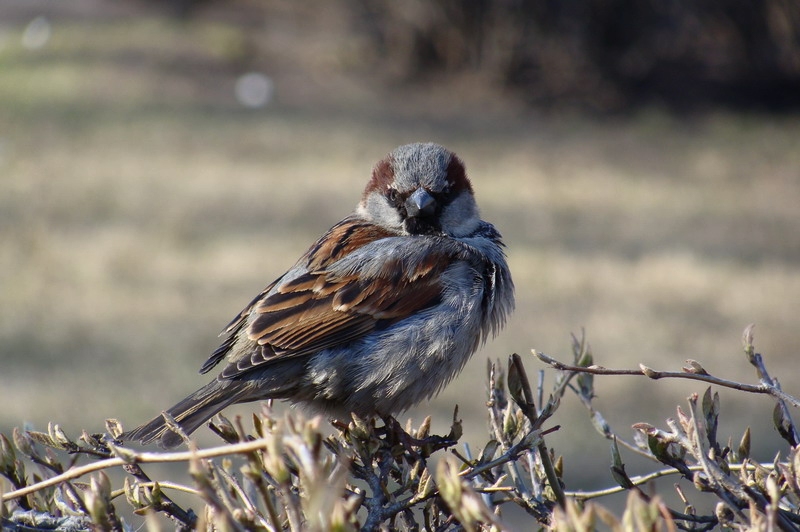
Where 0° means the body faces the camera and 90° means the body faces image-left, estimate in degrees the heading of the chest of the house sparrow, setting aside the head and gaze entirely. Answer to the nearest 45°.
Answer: approximately 270°
